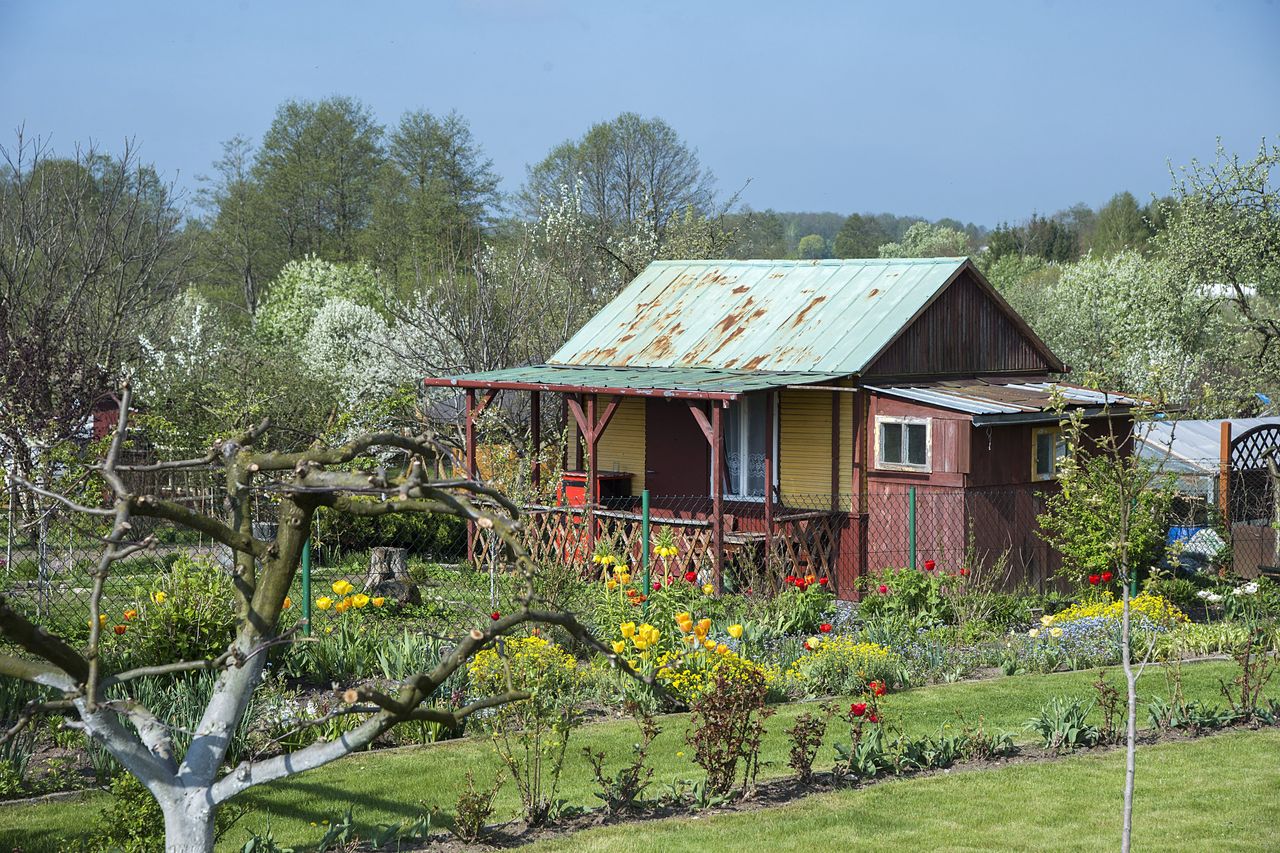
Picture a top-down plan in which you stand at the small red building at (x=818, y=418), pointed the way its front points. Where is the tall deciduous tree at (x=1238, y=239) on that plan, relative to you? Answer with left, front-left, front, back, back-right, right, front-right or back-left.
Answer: back

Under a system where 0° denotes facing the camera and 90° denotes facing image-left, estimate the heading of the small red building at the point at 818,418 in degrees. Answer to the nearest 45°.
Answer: approximately 45°

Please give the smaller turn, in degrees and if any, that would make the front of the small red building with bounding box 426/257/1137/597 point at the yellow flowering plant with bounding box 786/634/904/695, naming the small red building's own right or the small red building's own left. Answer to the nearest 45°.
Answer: approximately 45° to the small red building's own left

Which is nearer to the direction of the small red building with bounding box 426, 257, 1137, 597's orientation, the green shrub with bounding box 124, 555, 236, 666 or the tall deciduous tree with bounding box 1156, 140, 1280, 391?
the green shrub
